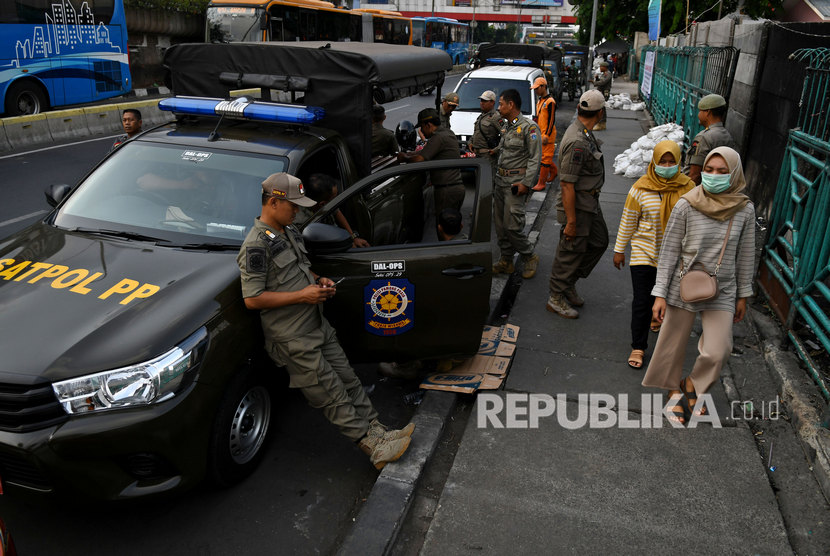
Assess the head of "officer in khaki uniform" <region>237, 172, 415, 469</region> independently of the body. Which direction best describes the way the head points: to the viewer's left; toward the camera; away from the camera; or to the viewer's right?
to the viewer's right

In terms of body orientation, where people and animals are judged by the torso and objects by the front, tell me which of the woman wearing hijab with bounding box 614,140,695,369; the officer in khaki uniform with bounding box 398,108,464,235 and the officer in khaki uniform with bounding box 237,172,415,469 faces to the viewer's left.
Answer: the officer in khaki uniform with bounding box 398,108,464,235

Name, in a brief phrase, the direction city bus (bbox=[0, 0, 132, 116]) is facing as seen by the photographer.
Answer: facing the viewer and to the left of the viewer

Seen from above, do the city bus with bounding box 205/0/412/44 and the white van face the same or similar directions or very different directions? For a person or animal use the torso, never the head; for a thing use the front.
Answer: same or similar directions

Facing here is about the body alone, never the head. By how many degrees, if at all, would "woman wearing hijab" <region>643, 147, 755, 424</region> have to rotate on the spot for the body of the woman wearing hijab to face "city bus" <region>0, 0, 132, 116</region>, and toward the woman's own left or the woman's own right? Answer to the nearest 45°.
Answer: approximately 135° to the woman's own right

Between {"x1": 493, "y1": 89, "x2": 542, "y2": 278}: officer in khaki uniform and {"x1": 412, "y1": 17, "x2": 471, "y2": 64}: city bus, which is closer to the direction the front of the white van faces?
the officer in khaki uniform

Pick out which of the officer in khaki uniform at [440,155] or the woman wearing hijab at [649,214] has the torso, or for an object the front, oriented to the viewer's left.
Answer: the officer in khaki uniform

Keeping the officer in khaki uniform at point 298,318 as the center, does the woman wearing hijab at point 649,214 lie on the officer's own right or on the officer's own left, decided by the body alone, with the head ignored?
on the officer's own left

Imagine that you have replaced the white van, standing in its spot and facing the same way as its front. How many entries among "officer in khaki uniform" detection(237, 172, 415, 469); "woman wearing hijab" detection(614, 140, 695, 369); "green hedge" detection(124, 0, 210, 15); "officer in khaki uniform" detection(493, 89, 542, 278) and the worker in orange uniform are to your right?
1

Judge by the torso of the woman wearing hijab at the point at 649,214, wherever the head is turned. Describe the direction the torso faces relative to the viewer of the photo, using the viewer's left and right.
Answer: facing the viewer

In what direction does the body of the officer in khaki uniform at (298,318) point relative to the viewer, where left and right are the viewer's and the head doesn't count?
facing the viewer and to the right of the viewer

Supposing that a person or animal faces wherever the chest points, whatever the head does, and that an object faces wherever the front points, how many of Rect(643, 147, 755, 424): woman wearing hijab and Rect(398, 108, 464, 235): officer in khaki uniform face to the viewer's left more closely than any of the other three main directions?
1

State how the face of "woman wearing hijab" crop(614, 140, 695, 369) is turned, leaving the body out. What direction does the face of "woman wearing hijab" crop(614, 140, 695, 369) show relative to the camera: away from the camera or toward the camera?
toward the camera

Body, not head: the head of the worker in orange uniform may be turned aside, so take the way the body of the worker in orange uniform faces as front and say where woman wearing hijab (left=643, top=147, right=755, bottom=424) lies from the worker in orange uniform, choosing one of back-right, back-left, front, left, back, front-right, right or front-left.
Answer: front-left

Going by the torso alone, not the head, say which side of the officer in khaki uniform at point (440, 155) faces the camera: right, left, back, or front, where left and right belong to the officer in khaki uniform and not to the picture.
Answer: left
